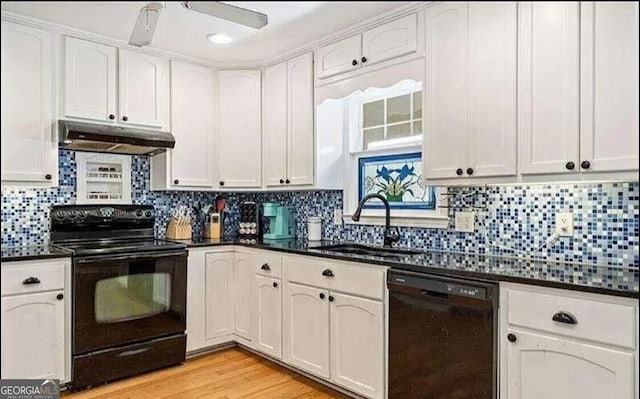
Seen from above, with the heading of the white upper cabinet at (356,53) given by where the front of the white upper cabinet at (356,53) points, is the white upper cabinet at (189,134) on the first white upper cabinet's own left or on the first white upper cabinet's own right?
on the first white upper cabinet's own right

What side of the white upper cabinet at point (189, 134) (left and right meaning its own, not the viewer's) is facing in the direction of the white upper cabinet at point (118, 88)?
right
